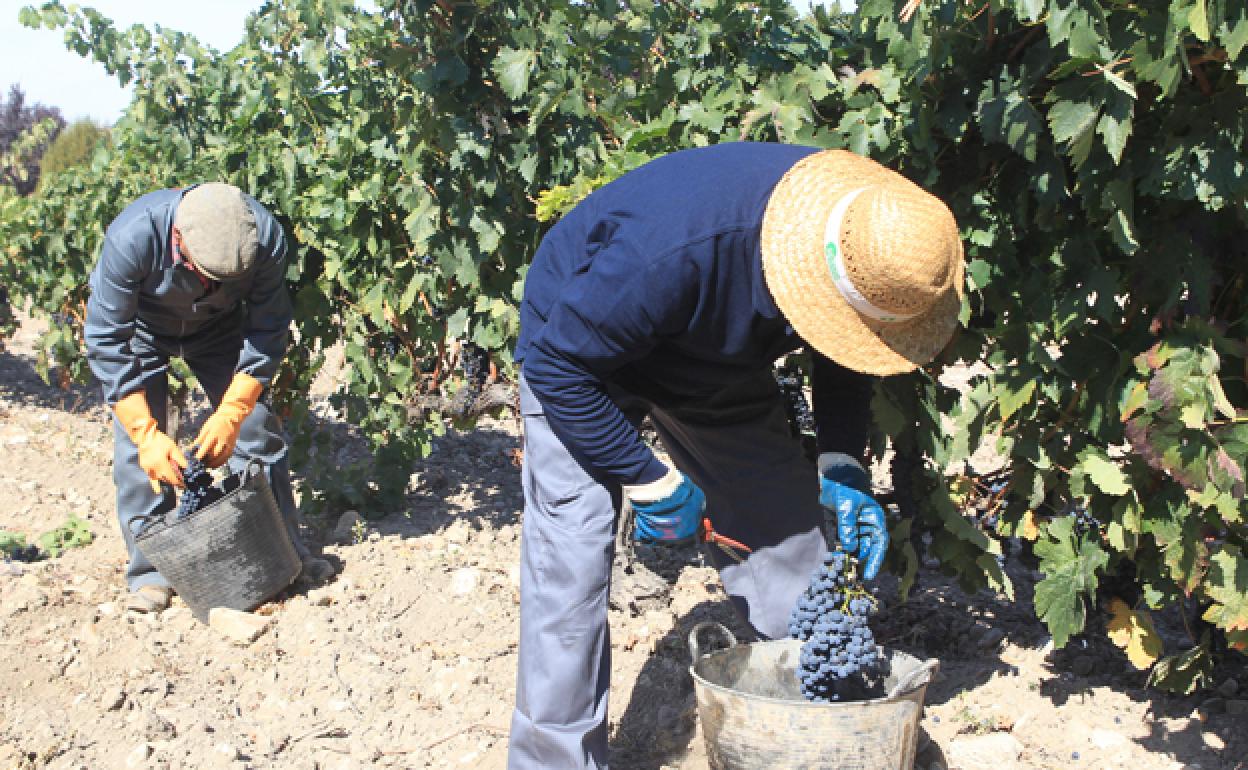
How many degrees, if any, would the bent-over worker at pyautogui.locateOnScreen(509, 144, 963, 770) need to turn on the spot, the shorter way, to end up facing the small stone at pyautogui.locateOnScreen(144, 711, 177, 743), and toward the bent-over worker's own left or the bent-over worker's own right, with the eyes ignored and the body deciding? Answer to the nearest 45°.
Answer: approximately 135° to the bent-over worker's own right

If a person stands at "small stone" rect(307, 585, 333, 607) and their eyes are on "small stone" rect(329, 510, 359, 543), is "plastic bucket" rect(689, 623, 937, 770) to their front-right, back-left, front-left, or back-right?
back-right

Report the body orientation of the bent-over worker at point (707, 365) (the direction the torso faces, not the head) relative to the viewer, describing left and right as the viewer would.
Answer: facing the viewer and to the right of the viewer

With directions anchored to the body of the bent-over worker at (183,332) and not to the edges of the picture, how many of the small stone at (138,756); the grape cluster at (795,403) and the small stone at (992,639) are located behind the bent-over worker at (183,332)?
0

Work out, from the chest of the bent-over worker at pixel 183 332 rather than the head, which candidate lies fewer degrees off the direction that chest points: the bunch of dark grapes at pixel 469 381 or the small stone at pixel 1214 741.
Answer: the small stone

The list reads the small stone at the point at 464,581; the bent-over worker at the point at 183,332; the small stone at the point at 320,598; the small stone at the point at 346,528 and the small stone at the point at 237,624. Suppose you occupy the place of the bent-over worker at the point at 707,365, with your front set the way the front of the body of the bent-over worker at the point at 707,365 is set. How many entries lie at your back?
5

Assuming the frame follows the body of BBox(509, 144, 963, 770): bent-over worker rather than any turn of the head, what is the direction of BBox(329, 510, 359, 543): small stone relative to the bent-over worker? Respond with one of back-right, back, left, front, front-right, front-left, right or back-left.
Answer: back

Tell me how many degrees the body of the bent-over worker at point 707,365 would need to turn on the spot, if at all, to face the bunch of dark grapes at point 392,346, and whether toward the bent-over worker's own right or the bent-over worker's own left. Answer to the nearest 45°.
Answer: approximately 180°

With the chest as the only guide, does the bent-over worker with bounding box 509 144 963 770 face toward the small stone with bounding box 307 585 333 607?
no

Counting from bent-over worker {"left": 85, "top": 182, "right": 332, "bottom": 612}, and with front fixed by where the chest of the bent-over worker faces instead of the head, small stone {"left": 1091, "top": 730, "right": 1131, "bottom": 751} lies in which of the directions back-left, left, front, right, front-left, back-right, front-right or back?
front-left

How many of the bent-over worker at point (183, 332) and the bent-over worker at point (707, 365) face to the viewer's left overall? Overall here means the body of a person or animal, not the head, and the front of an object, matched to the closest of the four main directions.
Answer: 0

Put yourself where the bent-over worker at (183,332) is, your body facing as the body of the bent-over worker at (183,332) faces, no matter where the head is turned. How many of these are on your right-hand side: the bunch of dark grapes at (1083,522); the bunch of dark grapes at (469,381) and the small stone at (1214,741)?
0

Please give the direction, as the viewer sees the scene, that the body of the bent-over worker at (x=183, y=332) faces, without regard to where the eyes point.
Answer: toward the camera

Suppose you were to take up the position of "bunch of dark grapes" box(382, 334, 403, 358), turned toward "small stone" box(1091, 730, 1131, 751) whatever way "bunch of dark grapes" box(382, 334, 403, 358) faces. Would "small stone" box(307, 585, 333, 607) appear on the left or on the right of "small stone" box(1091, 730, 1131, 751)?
right
